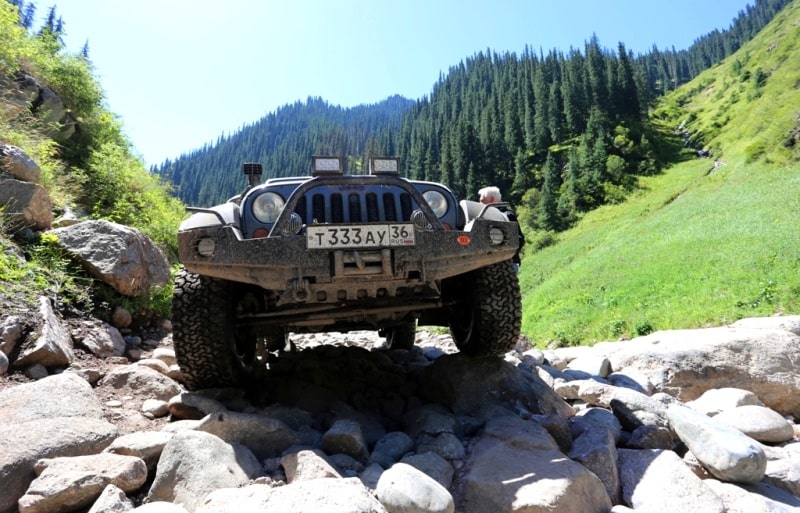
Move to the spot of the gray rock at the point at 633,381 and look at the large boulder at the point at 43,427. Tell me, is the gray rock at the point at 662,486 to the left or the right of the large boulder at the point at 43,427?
left

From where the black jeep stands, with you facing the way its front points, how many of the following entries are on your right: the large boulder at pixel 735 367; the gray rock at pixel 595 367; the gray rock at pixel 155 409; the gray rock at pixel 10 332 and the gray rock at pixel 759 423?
2

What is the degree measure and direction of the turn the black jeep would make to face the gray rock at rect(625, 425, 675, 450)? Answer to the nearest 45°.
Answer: approximately 90° to its left

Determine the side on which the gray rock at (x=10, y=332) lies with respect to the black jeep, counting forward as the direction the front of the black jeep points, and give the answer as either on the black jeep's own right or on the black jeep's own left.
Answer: on the black jeep's own right

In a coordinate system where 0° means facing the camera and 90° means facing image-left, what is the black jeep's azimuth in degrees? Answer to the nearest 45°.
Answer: approximately 0°

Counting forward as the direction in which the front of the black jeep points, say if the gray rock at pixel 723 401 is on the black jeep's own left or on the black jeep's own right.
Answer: on the black jeep's own left

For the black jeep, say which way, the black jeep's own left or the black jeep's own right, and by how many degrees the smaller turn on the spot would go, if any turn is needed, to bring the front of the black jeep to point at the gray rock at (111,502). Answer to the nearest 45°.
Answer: approximately 45° to the black jeep's own right
